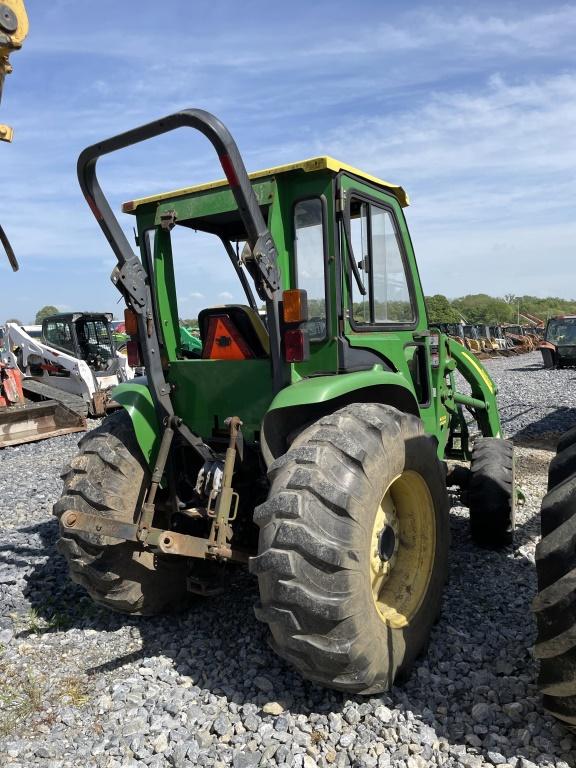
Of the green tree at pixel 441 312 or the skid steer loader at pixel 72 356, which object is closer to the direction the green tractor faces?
the green tree

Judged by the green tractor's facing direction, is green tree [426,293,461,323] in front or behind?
in front

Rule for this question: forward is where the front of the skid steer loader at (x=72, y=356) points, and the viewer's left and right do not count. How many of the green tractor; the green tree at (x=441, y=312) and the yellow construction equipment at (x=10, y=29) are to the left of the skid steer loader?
1

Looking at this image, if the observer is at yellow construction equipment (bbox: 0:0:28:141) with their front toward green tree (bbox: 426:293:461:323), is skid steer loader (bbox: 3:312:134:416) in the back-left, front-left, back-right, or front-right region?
front-left

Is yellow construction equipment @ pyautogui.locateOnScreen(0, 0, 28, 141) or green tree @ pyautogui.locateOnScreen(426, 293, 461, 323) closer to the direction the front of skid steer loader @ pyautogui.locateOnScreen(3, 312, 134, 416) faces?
the yellow construction equipment

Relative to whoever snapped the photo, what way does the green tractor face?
facing away from the viewer and to the right of the viewer
